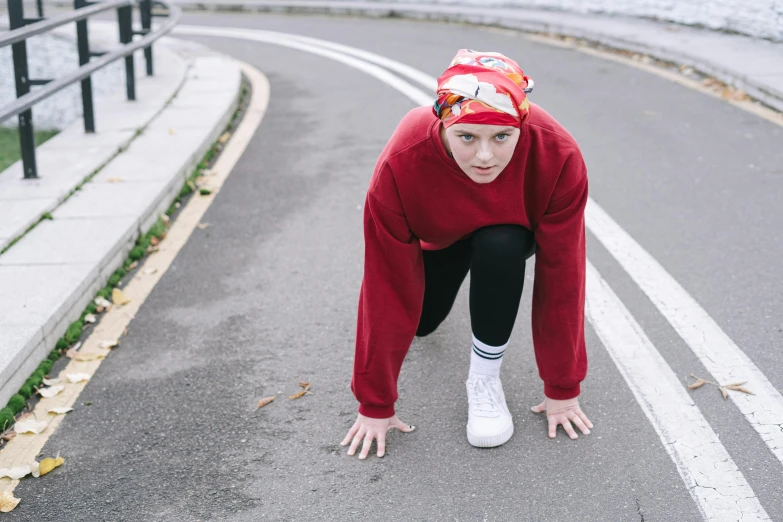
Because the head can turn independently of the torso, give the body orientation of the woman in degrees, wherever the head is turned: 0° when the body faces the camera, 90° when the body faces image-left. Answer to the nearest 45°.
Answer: approximately 0°

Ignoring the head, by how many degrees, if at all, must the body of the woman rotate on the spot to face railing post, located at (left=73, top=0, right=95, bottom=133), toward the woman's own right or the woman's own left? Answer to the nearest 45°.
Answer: approximately 135° to the woman's own right

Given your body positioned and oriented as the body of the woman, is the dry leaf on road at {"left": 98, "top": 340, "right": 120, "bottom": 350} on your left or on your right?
on your right

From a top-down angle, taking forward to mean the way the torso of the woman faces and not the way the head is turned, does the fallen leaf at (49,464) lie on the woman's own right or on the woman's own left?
on the woman's own right

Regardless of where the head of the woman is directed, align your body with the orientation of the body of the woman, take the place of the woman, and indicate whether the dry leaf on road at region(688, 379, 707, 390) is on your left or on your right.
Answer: on your left

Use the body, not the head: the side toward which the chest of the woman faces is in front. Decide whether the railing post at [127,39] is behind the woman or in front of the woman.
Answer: behind

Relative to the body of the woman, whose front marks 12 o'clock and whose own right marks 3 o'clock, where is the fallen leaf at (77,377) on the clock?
The fallen leaf is roughly at 3 o'clock from the woman.

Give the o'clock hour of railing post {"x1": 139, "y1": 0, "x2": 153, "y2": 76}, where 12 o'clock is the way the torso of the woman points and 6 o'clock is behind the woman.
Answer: The railing post is roughly at 5 o'clock from the woman.

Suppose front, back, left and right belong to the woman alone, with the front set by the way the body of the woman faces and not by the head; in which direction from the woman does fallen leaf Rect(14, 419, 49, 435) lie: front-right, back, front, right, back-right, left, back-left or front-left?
right

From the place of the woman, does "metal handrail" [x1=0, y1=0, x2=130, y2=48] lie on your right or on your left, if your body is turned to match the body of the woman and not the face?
on your right

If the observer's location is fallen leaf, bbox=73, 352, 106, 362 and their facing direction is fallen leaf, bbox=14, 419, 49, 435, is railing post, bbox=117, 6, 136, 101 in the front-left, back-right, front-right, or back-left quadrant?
back-right

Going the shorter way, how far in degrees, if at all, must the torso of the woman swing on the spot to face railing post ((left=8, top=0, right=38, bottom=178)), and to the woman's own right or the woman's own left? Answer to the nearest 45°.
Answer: approximately 135° to the woman's own right

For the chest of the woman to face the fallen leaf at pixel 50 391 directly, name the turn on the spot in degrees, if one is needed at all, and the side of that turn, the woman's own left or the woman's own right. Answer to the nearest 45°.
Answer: approximately 90° to the woman's own right
